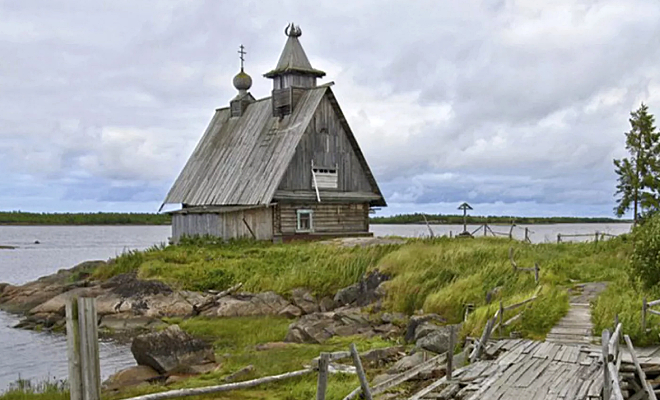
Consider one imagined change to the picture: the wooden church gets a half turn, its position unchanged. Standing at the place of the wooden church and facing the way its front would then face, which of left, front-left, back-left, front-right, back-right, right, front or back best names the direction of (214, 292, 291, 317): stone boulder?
back-left

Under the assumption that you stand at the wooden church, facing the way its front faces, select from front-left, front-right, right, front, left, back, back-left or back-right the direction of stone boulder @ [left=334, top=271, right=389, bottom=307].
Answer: front-right

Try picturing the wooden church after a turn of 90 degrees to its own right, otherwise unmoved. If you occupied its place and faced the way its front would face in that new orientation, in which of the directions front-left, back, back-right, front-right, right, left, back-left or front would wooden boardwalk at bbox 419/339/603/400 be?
front-left

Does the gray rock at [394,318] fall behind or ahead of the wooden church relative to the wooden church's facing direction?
ahead

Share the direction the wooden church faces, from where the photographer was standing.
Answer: facing the viewer and to the right of the viewer

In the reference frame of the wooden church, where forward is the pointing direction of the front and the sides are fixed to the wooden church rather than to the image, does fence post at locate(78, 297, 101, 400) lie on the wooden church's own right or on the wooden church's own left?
on the wooden church's own right

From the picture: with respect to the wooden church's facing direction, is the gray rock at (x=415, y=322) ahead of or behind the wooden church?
ahead

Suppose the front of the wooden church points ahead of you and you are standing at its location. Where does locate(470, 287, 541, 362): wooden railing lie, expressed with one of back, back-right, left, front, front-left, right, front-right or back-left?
front-right

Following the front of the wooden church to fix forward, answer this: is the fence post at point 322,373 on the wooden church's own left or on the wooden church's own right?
on the wooden church's own right

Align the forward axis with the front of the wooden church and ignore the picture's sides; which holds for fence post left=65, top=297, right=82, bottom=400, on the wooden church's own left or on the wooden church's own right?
on the wooden church's own right

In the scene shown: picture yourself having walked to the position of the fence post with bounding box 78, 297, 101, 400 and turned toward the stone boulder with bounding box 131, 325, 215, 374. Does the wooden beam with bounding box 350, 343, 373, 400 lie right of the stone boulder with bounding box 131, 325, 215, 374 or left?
right
